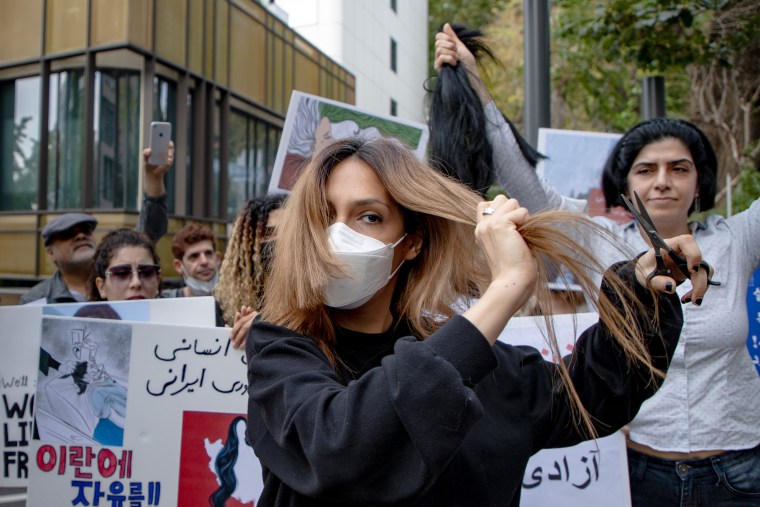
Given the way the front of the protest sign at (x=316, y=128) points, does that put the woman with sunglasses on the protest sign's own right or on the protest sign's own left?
on the protest sign's own right

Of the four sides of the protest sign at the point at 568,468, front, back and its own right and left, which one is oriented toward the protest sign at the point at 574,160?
back

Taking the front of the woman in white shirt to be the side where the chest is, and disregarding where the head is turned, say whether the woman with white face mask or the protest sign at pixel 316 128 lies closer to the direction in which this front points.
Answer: the woman with white face mask

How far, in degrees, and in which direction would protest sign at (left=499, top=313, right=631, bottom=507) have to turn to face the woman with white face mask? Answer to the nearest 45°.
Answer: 0° — it already faces them

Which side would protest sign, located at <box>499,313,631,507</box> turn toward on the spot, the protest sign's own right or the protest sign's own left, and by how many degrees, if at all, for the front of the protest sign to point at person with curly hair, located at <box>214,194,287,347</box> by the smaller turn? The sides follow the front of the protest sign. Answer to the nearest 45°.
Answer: approximately 90° to the protest sign's own right

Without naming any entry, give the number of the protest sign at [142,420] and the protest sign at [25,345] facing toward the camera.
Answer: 2
